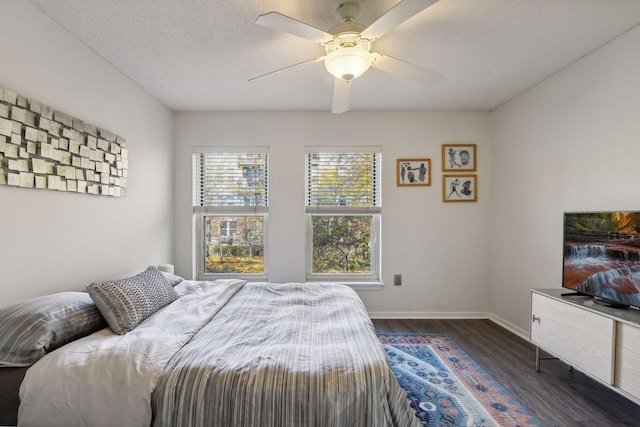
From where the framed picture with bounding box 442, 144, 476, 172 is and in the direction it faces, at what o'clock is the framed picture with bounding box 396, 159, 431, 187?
the framed picture with bounding box 396, 159, 431, 187 is roughly at 2 o'clock from the framed picture with bounding box 442, 144, 476, 172.

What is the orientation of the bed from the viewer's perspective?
to the viewer's right

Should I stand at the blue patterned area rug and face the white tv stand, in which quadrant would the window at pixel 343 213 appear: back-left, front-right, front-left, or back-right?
back-left

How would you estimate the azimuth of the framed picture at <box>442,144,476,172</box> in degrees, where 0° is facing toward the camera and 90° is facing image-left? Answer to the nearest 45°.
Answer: approximately 0°

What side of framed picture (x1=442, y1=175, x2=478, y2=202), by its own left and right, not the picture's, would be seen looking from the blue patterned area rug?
front

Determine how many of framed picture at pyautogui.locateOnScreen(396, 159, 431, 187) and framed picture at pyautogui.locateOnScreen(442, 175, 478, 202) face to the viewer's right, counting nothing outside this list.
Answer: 0

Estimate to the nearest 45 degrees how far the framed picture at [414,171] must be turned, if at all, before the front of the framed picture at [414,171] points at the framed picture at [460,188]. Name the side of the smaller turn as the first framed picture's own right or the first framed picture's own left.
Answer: approximately 90° to the first framed picture's own left

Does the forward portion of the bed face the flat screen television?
yes

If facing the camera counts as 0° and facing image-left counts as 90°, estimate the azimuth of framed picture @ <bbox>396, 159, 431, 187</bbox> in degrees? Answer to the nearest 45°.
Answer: approximately 0°

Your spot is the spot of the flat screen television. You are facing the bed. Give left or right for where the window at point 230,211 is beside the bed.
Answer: right

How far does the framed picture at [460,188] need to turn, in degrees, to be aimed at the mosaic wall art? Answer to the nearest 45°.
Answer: approximately 45° to its right
